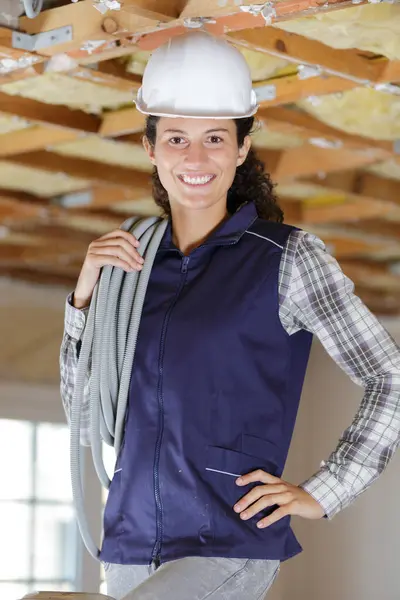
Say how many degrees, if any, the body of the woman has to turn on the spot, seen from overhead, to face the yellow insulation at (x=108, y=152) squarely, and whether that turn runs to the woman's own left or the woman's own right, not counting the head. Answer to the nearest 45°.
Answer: approximately 135° to the woman's own right

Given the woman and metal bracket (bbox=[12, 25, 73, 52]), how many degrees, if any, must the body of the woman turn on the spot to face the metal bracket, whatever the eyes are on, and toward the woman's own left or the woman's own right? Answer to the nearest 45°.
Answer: approximately 90° to the woman's own right

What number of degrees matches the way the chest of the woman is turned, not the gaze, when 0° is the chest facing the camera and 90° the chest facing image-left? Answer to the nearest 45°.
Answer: approximately 45°

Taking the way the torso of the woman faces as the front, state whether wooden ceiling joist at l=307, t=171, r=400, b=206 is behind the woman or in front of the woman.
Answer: behind

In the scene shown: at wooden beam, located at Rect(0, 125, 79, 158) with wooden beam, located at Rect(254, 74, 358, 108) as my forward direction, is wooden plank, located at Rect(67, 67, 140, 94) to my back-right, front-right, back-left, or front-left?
front-right

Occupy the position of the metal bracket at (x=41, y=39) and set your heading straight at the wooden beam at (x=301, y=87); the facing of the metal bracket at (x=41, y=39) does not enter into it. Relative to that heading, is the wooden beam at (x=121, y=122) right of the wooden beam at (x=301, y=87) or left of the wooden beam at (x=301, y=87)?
left

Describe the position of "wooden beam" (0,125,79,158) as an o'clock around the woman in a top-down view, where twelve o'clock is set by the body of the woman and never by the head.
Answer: The wooden beam is roughly at 4 o'clock from the woman.

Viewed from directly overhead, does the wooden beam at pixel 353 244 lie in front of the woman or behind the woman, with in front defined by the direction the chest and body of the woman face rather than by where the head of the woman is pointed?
behind

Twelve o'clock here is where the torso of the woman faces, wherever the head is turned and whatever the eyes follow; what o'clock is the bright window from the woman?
The bright window is roughly at 4 o'clock from the woman.

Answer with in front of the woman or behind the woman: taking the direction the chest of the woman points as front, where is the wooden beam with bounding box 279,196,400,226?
behind

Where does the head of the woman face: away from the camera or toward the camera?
toward the camera
